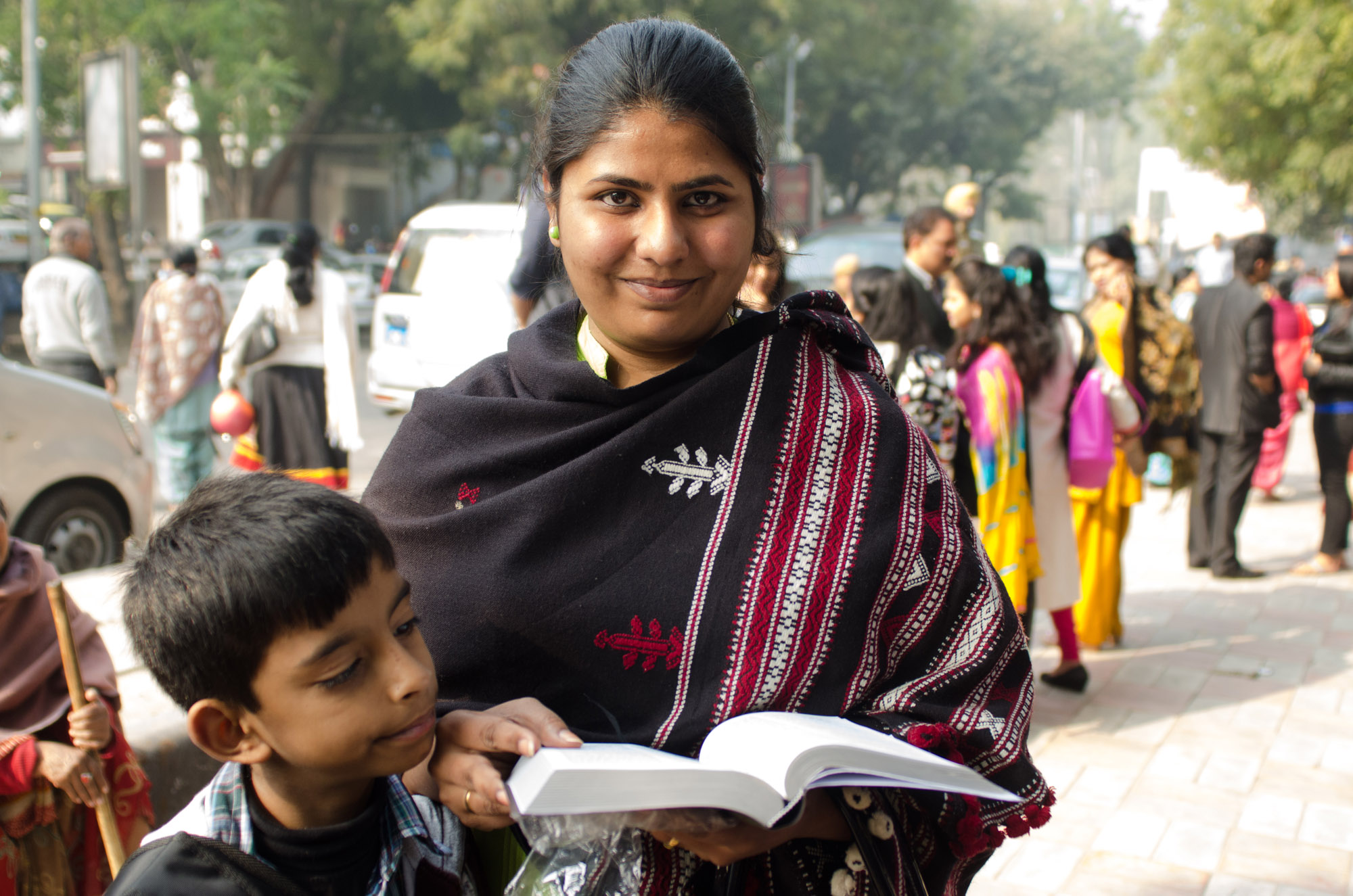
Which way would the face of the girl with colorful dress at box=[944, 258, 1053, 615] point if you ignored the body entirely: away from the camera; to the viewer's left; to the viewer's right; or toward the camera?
to the viewer's left

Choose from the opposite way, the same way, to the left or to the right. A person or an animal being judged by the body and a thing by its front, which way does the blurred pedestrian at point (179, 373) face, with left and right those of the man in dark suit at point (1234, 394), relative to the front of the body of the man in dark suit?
to the left

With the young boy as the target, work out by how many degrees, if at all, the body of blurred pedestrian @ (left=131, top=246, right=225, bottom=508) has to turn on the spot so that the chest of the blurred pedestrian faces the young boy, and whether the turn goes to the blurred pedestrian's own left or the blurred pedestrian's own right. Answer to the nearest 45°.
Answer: approximately 180°

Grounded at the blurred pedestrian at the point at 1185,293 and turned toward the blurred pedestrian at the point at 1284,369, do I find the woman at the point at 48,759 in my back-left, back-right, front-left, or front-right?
front-right

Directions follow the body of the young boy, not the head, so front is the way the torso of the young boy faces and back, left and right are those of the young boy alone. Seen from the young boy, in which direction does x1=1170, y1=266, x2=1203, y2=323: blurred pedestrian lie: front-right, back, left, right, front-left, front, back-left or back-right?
left

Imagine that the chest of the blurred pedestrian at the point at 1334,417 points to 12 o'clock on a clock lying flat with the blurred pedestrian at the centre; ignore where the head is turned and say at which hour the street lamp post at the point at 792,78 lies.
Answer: The street lamp post is roughly at 2 o'clock from the blurred pedestrian.

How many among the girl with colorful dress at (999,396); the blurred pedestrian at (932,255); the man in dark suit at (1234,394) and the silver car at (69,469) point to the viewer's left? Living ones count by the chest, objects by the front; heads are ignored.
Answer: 1

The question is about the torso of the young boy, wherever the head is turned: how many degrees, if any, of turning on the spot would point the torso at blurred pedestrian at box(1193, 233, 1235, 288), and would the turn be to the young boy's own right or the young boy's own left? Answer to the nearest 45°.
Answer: approximately 90° to the young boy's own left

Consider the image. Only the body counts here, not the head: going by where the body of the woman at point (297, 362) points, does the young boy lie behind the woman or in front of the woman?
behind

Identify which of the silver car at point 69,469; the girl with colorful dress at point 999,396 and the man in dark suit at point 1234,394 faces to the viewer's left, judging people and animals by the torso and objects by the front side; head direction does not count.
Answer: the girl with colorful dress

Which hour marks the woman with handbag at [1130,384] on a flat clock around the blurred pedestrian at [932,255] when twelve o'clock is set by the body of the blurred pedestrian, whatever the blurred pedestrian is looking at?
The woman with handbag is roughly at 11 o'clock from the blurred pedestrian.

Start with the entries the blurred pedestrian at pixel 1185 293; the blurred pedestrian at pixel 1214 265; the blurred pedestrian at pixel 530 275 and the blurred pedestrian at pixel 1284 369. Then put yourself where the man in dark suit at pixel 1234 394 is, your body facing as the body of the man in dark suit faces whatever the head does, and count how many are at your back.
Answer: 1

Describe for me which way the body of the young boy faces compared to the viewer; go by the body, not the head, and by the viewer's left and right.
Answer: facing the viewer and to the right of the viewer

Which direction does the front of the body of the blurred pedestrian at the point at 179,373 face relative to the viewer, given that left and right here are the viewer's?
facing away from the viewer

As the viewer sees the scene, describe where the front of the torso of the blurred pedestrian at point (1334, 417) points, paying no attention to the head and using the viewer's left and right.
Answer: facing to the left of the viewer

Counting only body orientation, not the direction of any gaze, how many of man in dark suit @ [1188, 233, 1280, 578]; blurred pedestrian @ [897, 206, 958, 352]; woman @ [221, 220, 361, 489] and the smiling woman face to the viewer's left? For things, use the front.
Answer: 0

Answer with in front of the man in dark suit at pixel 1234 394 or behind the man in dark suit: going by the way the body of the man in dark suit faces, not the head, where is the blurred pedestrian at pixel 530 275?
behind

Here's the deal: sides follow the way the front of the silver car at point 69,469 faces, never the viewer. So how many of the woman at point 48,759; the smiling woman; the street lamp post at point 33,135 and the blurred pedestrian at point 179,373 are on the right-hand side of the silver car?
2
